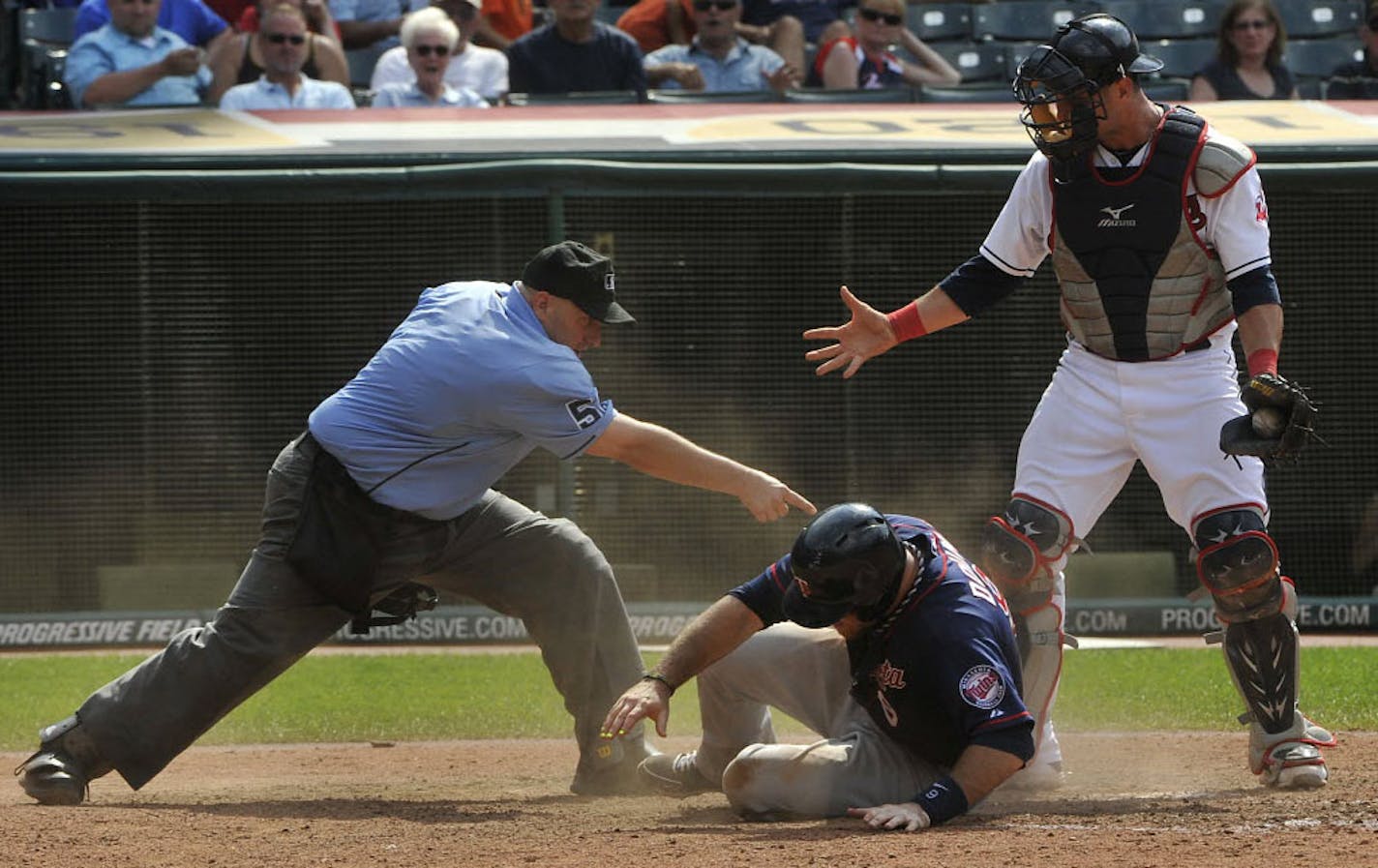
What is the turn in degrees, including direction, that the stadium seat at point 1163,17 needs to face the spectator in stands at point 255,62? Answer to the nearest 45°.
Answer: approximately 45° to its right

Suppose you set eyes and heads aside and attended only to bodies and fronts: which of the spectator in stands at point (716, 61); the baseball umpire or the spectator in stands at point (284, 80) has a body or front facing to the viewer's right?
the baseball umpire

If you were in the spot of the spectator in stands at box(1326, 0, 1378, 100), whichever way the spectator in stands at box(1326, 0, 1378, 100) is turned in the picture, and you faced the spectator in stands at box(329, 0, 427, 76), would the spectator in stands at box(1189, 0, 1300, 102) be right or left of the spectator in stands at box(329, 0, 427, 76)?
left

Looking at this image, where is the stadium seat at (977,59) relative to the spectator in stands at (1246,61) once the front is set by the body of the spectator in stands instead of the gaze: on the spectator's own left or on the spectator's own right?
on the spectator's own right

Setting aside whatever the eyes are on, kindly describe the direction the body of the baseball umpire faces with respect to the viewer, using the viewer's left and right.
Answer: facing to the right of the viewer

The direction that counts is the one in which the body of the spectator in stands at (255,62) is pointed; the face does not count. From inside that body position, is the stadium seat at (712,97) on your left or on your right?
on your left

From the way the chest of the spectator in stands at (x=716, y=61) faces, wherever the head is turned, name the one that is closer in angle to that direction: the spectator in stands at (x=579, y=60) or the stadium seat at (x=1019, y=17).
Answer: the spectator in stands
